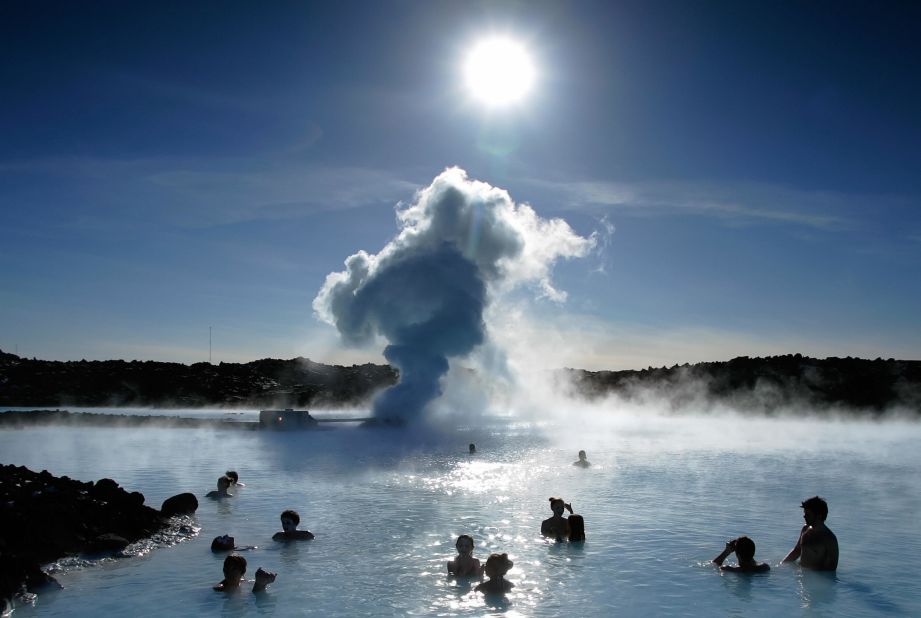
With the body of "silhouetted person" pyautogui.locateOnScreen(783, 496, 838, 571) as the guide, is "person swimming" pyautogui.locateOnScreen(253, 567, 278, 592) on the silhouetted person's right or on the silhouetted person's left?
on the silhouetted person's left

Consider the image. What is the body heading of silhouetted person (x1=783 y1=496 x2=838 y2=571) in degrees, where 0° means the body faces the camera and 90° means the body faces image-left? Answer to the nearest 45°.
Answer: approximately 135°

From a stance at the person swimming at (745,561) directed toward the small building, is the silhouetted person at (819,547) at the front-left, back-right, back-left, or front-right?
back-right

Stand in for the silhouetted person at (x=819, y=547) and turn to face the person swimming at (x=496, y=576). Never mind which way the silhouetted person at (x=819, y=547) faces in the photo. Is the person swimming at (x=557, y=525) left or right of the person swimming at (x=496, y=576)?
right
